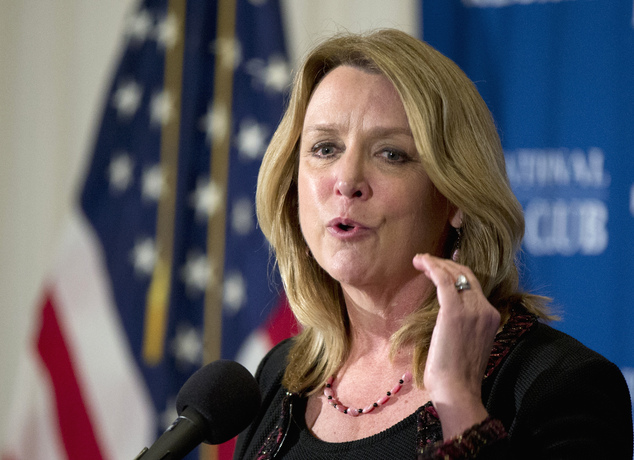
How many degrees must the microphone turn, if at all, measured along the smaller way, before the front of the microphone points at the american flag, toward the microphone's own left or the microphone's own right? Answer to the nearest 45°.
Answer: approximately 45° to the microphone's own left

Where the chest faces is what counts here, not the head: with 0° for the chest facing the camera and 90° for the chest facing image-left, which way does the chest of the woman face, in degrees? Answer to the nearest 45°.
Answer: approximately 45°

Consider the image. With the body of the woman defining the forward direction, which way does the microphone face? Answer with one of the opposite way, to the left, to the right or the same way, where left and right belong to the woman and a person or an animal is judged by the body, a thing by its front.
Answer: the opposite way

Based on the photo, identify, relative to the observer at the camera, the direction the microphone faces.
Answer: facing away from the viewer and to the right of the viewer
